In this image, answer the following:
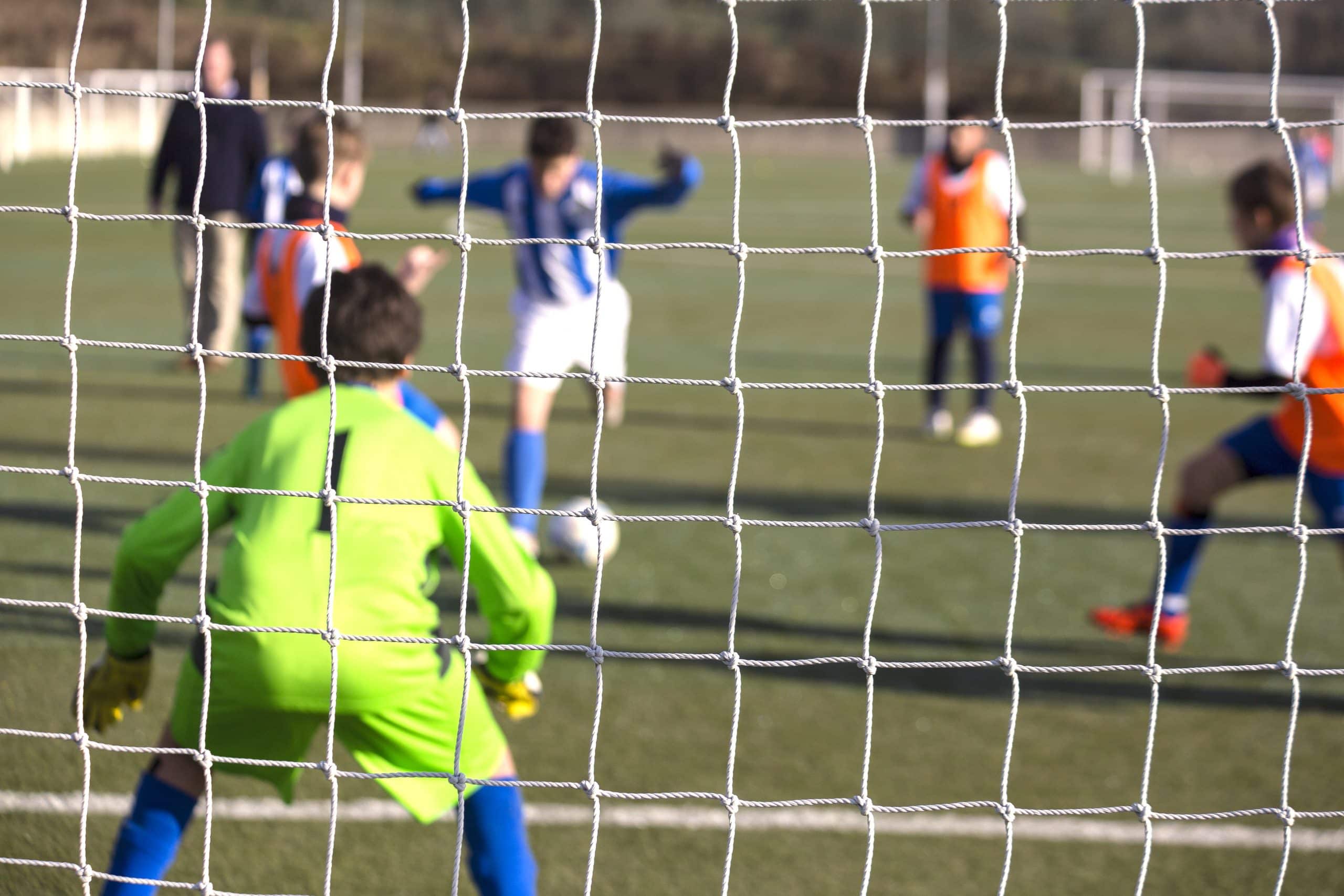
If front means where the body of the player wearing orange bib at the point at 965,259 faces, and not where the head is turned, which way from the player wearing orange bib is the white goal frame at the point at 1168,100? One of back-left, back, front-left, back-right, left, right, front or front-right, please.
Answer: back

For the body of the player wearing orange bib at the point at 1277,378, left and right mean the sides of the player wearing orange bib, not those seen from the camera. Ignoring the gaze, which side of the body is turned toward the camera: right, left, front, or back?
left

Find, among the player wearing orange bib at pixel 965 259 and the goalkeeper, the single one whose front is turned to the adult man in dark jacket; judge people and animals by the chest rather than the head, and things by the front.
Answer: the goalkeeper

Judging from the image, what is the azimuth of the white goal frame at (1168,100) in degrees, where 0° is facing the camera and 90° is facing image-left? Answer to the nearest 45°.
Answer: approximately 0°

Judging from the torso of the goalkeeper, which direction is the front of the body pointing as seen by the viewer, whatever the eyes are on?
away from the camera

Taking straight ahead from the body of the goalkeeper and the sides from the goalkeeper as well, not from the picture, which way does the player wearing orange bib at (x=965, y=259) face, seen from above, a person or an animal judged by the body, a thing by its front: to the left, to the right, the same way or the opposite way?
the opposite way

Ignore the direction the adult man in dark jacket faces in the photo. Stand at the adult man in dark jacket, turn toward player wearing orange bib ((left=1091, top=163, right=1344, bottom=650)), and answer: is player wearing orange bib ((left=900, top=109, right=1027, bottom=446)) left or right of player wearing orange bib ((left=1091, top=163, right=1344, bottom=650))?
left
